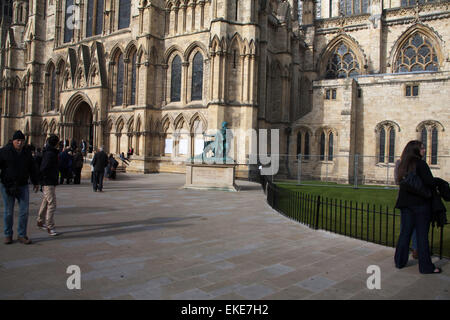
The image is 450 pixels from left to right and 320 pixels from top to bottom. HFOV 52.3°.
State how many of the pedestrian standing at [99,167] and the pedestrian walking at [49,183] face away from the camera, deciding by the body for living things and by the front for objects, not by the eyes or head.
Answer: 1

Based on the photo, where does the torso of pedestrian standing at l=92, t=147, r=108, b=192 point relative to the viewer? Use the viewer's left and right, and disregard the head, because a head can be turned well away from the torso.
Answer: facing away from the viewer

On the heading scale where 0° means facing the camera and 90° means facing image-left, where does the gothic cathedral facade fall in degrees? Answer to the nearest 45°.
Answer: approximately 45°

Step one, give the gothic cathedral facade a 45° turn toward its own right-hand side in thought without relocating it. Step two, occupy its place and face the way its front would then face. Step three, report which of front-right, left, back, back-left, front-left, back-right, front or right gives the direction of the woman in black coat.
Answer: left

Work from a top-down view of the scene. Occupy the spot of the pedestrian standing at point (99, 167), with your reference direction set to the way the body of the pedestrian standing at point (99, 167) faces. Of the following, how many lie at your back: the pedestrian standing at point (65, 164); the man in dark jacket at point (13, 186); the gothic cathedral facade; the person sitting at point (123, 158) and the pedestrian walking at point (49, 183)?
2
